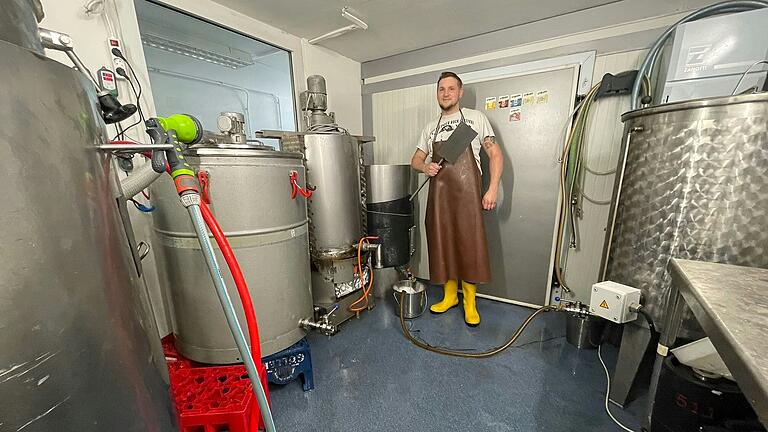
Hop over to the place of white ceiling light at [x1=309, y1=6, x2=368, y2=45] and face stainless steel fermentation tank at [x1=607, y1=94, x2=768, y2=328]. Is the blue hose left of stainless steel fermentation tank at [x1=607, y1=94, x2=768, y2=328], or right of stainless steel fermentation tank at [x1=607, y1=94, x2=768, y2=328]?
right

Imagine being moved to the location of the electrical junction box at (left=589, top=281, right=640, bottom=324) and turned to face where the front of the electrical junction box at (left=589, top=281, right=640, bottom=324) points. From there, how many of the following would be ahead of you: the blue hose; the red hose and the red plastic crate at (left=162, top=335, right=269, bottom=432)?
3

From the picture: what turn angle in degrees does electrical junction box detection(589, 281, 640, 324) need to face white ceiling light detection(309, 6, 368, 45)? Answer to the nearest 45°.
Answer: approximately 45° to its right

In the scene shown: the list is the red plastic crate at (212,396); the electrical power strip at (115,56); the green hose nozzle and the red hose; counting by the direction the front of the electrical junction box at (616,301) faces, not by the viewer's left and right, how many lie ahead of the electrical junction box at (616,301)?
4

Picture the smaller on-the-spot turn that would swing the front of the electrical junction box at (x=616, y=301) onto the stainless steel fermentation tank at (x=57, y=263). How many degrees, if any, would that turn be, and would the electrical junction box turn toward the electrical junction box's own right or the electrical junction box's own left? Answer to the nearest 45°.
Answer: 0° — it already faces it

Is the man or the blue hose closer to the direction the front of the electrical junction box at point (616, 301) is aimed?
the blue hose

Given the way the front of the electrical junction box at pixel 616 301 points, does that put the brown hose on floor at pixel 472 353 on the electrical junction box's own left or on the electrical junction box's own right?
on the electrical junction box's own right

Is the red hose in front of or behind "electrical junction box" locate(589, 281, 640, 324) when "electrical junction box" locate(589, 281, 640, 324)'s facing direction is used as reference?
in front

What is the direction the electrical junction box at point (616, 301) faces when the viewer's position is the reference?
facing the viewer and to the left of the viewer

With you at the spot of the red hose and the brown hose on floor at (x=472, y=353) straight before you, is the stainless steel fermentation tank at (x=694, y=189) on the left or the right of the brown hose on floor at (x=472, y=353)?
right

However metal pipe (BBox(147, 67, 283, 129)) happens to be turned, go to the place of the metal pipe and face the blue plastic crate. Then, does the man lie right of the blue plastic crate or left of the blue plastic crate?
left

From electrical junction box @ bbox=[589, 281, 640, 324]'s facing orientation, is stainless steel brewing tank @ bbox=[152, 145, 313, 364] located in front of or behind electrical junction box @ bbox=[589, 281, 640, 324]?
in front

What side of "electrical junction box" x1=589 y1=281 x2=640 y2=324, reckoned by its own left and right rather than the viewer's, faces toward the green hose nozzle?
front
